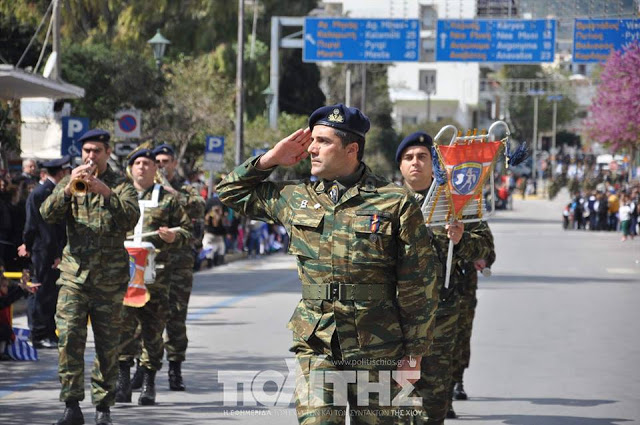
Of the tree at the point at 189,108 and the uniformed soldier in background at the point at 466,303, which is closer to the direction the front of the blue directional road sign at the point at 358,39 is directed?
the uniformed soldier in background

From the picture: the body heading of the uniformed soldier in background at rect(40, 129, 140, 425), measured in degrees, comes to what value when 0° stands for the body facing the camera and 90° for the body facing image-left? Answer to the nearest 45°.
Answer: approximately 0°

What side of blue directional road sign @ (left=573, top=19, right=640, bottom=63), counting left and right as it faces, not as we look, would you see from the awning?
front

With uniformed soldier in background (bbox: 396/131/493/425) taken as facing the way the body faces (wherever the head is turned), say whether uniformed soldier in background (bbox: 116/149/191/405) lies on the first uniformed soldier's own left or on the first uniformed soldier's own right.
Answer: on the first uniformed soldier's own right

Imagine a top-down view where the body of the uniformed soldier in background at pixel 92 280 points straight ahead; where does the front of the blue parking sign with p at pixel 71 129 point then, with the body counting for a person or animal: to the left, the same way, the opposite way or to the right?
the same way

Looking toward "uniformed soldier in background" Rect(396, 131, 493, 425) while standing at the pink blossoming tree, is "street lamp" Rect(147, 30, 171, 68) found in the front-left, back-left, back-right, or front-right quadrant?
front-right

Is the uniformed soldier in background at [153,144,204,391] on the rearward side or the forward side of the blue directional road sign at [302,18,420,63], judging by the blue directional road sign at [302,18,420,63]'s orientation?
on the forward side

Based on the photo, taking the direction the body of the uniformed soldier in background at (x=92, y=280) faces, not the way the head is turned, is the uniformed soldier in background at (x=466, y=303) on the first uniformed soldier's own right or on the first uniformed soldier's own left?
on the first uniformed soldier's own left

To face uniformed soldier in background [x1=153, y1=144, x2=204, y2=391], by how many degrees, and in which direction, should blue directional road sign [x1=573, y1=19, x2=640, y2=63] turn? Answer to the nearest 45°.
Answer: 0° — it already faces them

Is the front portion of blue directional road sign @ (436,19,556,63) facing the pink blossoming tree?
no

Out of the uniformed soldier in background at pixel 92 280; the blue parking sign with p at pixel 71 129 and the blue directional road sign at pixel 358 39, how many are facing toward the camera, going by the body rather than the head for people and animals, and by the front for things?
3

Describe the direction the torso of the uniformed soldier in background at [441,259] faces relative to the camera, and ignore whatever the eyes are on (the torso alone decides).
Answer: toward the camera

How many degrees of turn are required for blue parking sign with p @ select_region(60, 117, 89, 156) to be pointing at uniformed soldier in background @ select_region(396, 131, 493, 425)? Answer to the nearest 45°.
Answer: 0° — it already faces them

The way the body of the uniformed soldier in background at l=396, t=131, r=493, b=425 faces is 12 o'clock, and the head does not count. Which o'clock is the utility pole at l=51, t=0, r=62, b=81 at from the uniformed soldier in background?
The utility pole is roughly at 5 o'clock from the uniformed soldier in background.

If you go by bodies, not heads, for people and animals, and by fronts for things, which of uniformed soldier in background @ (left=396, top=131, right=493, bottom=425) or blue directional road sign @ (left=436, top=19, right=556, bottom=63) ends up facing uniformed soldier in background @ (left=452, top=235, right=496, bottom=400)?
the blue directional road sign

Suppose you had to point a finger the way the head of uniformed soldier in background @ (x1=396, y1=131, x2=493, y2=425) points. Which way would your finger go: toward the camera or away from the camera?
toward the camera

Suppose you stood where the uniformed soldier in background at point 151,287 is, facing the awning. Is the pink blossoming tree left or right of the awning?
right

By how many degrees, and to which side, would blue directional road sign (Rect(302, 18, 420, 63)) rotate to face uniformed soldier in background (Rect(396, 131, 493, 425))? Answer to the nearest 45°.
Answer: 0° — it already faces them

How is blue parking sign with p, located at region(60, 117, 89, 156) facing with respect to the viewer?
toward the camera

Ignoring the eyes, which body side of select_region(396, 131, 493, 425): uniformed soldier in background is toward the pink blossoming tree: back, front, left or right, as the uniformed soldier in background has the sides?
back

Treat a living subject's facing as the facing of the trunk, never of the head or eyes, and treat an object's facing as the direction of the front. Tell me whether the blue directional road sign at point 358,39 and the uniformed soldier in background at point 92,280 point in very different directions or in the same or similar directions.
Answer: same or similar directions
